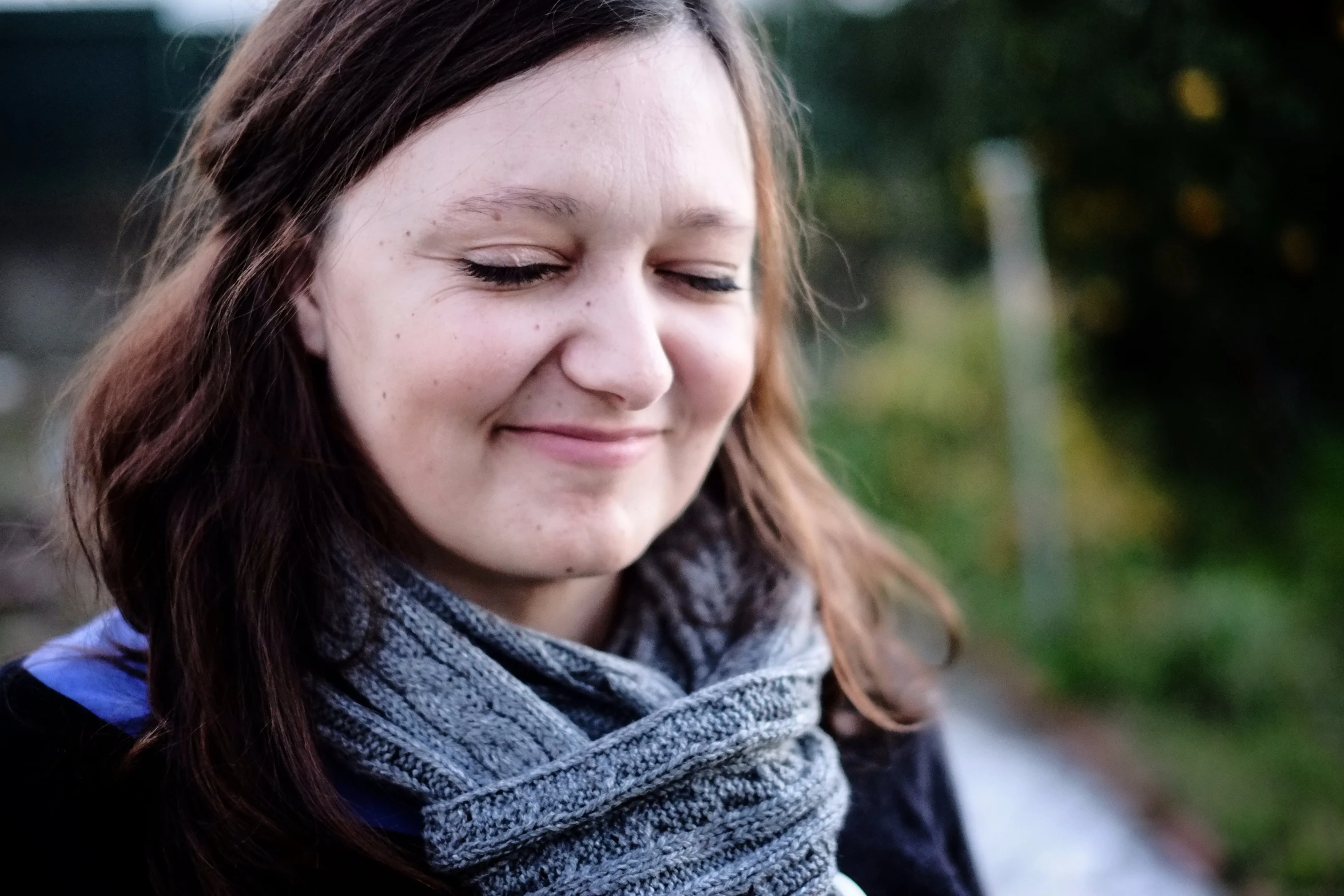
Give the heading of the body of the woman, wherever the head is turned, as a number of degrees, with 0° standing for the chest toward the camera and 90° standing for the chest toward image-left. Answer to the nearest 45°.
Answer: approximately 315°

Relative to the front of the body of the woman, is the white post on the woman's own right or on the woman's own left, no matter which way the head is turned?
on the woman's own left
